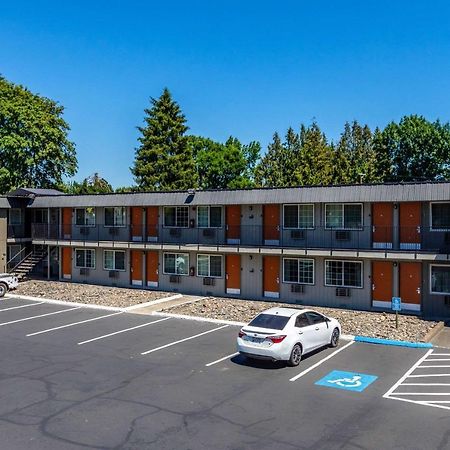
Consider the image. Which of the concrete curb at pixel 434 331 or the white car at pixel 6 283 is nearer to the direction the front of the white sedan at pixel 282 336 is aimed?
the concrete curb

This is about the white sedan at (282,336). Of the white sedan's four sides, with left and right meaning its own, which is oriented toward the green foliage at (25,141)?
left

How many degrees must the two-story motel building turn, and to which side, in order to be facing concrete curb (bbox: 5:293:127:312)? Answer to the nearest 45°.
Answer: approximately 45° to its right

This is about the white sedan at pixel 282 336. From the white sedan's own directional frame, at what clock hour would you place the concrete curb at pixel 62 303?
The concrete curb is roughly at 9 o'clock from the white sedan.

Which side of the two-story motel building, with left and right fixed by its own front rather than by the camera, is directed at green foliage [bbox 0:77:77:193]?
right

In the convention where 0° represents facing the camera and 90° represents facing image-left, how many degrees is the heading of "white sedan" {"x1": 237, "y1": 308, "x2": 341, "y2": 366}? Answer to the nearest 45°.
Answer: approximately 225°

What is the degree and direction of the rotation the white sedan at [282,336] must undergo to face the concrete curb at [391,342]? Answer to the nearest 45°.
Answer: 0° — it already faces it

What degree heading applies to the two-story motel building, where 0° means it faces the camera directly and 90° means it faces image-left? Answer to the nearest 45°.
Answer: approximately 45°

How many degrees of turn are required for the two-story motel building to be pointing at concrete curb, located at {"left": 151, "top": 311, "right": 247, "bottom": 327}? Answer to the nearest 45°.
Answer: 0° — it already faces it

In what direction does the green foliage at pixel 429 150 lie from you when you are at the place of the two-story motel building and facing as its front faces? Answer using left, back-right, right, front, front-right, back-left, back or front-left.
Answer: back

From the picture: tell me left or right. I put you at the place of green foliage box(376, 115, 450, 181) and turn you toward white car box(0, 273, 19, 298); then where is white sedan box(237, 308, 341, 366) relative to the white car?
left

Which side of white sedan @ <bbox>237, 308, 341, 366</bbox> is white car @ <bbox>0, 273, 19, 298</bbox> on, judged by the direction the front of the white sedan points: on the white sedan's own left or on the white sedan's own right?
on the white sedan's own left

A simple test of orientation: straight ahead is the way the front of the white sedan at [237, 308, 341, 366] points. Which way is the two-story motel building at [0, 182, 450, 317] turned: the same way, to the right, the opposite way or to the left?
the opposite way
